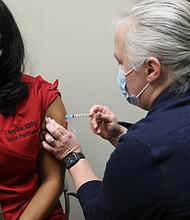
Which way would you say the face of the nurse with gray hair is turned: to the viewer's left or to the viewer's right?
to the viewer's left

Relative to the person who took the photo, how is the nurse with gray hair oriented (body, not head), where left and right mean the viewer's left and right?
facing away from the viewer and to the left of the viewer
